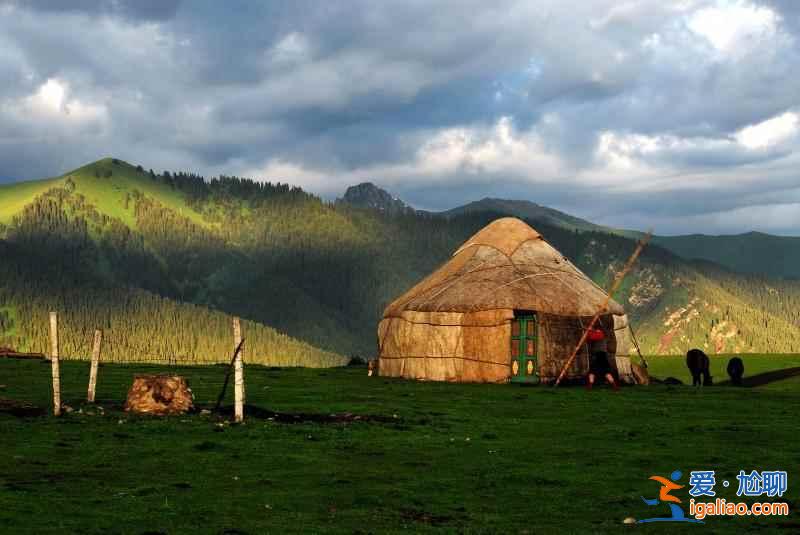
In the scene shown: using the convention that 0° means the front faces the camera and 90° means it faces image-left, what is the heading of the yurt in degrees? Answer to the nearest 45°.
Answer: approximately 0°

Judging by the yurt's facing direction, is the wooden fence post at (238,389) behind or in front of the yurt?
in front

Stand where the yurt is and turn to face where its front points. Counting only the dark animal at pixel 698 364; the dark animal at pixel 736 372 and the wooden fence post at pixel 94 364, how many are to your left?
2

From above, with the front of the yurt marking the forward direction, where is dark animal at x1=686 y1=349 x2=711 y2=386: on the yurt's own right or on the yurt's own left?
on the yurt's own left

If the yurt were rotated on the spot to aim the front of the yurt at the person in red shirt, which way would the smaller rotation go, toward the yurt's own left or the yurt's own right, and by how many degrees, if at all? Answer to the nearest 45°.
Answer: approximately 45° to the yurt's own left

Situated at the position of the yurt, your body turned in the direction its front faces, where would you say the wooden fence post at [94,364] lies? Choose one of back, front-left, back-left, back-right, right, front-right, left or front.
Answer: front-right

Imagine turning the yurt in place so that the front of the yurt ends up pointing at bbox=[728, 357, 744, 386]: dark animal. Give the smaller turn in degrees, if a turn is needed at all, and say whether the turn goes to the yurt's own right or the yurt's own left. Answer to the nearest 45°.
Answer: approximately 90° to the yurt's own left
